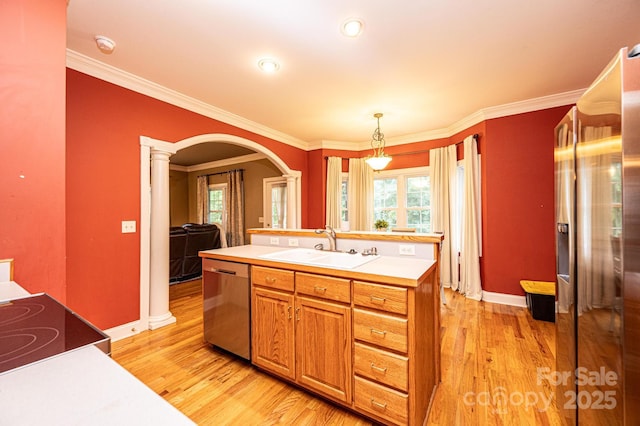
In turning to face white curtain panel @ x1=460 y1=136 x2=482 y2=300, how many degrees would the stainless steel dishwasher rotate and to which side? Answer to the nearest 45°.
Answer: approximately 135° to its left

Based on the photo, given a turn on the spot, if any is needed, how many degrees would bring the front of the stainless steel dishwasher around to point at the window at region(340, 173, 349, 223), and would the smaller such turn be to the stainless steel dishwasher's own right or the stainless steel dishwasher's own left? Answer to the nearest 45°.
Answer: approximately 180°

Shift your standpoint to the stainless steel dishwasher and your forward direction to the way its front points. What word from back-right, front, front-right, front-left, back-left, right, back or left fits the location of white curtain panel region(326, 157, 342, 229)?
back

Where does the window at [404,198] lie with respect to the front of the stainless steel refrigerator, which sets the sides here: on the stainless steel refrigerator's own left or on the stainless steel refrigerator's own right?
on the stainless steel refrigerator's own right

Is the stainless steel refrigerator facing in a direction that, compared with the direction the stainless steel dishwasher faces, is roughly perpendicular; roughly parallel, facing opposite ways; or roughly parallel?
roughly perpendicular

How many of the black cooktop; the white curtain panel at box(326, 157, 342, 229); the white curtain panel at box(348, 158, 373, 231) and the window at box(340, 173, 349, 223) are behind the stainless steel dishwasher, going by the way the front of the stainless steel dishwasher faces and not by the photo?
3

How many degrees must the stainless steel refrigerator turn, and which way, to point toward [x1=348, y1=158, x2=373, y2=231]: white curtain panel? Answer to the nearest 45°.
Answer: approximately 90° to its right

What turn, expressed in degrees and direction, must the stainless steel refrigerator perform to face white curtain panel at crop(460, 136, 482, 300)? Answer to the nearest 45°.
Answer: approximately 90° to its right

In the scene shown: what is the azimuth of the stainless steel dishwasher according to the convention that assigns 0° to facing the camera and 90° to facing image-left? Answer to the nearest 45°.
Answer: approximately 45°
